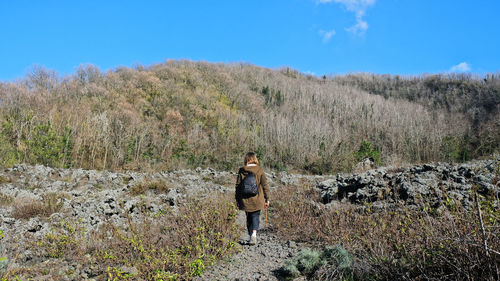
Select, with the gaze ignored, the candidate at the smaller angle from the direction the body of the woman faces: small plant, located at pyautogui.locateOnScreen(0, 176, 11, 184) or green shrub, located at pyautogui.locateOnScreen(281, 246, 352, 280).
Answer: the small plant

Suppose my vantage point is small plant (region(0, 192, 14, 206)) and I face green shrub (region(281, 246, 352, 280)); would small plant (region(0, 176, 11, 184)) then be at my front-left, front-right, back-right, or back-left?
back-left

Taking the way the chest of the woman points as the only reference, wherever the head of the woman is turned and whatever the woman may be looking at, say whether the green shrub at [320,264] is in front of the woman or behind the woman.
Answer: behind

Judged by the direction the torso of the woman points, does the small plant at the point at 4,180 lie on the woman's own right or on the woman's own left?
on the woman's own left

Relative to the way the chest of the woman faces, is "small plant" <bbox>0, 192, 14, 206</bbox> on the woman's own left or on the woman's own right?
on the woman's own left

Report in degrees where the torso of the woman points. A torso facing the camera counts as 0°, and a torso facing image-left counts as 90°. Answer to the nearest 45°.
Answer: approximately 180°

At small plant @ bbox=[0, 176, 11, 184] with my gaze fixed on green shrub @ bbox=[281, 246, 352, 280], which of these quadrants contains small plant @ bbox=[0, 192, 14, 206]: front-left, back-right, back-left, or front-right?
front-right

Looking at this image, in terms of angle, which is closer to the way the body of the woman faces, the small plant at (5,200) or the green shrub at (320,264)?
the small plant
